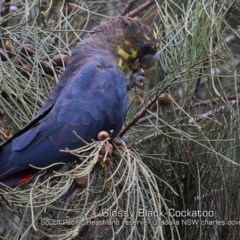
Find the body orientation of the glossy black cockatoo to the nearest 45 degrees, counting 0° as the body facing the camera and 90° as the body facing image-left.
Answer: approximately 270°
